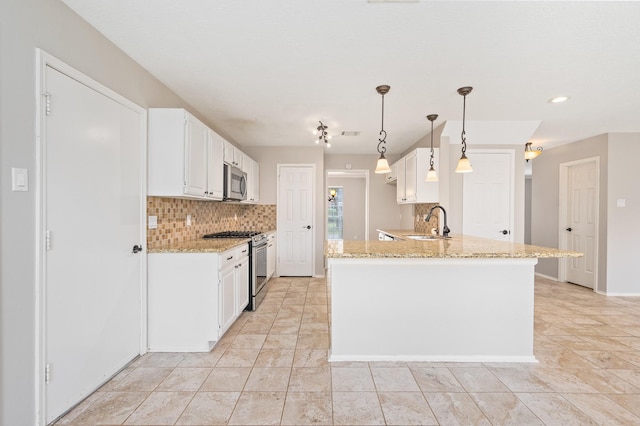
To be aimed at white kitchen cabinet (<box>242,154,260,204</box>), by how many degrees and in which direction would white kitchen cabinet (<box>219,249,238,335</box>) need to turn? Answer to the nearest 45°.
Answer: approximately 90° to its left

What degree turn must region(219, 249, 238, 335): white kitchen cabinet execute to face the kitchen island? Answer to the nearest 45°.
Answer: approximately 45° to its right

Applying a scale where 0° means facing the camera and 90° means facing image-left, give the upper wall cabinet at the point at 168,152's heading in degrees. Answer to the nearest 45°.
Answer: approximately 270°

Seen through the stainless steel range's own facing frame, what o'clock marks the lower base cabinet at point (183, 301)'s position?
The lower base cabinet is roughly at 4 o'clock from the stainless steel range.

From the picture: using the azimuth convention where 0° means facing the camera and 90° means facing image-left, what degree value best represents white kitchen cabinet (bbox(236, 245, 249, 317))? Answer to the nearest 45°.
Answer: approximately 270°

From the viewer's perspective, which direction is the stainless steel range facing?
to the viewer's right

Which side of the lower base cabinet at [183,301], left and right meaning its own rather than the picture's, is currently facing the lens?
right

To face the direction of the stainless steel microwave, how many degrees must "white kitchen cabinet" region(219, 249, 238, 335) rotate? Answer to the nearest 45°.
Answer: approximately 90° to its left
